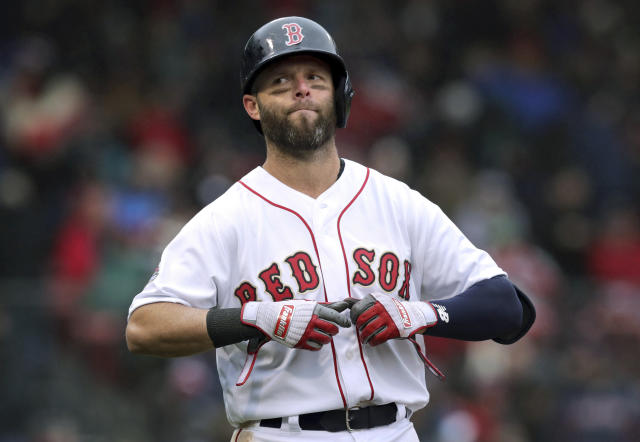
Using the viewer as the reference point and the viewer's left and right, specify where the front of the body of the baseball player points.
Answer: facing the viewer

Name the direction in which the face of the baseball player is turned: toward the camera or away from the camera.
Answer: toward the camera
